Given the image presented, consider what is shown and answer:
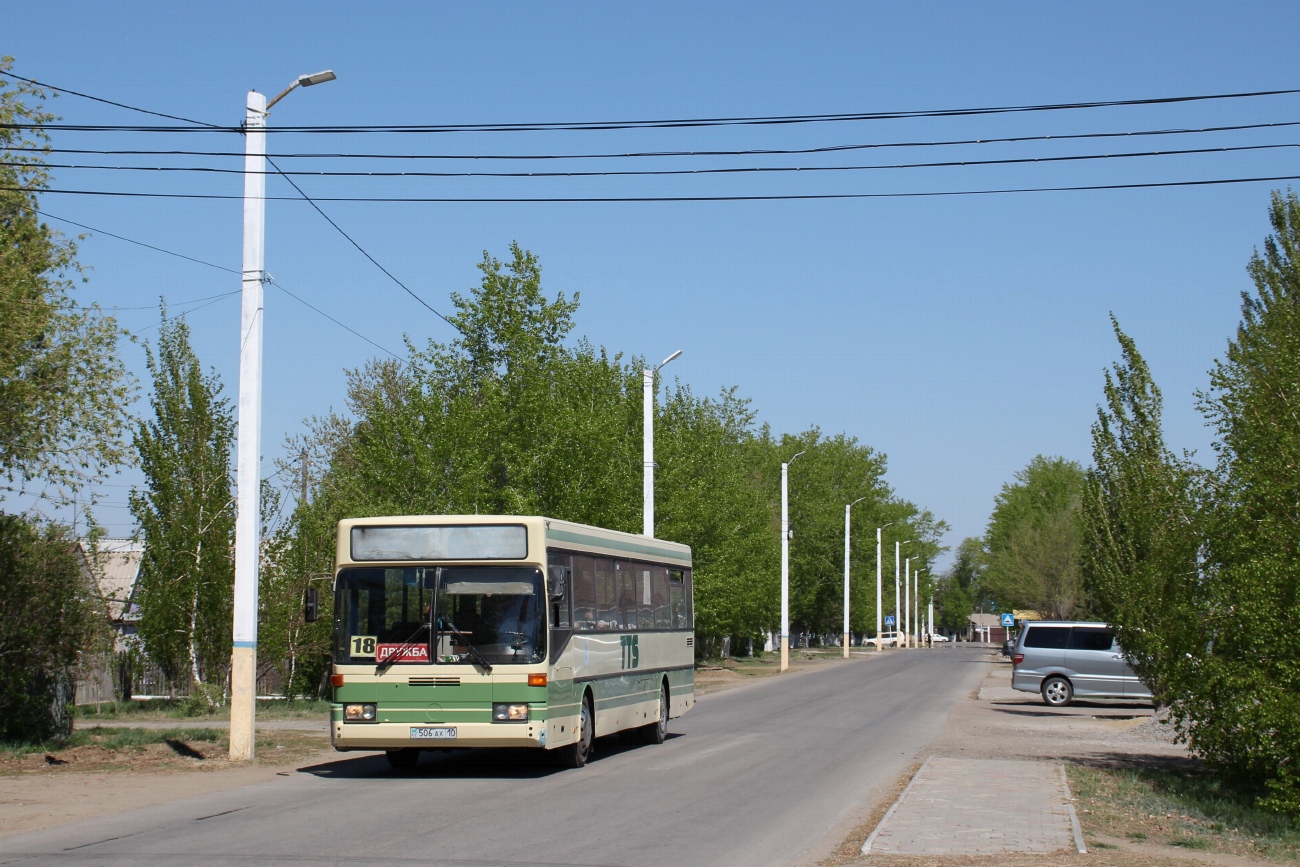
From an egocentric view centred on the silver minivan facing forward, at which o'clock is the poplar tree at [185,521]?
The poplar tree is roughly at 5 o'clock from the silver minivan.

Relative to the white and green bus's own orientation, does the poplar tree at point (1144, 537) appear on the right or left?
on its left

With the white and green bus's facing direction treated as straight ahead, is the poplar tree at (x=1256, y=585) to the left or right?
on its left

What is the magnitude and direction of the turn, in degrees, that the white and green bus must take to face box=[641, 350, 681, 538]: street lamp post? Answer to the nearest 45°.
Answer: approximately 180°

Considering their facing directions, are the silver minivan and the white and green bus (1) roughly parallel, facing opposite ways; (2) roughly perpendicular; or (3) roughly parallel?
roughly perpendicular

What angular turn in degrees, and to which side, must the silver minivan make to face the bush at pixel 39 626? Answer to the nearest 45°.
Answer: approximately 135° to its right

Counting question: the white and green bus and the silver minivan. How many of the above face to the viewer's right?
1

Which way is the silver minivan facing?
to the viewer's right

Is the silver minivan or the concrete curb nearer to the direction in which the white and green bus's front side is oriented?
the concrete curb

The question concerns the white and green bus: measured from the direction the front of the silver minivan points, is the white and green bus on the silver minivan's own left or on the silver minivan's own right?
on the silver minivan's own right

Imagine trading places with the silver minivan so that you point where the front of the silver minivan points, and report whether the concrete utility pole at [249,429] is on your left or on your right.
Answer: on your right

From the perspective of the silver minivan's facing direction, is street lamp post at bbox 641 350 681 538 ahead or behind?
behind
